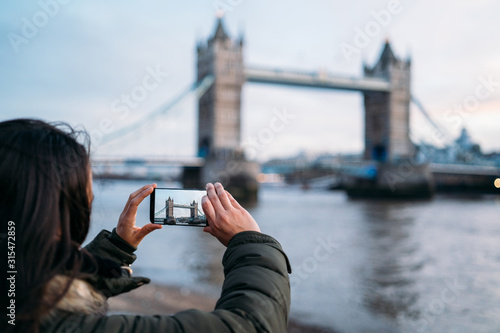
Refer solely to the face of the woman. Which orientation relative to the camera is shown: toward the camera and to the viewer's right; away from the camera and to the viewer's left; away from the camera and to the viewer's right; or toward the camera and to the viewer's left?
away from the camera and to the viewer's right

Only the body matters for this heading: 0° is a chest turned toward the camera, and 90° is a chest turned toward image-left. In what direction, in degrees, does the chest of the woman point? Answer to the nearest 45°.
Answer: approximately 225°

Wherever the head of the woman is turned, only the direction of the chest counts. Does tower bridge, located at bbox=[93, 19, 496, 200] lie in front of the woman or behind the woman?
in front
